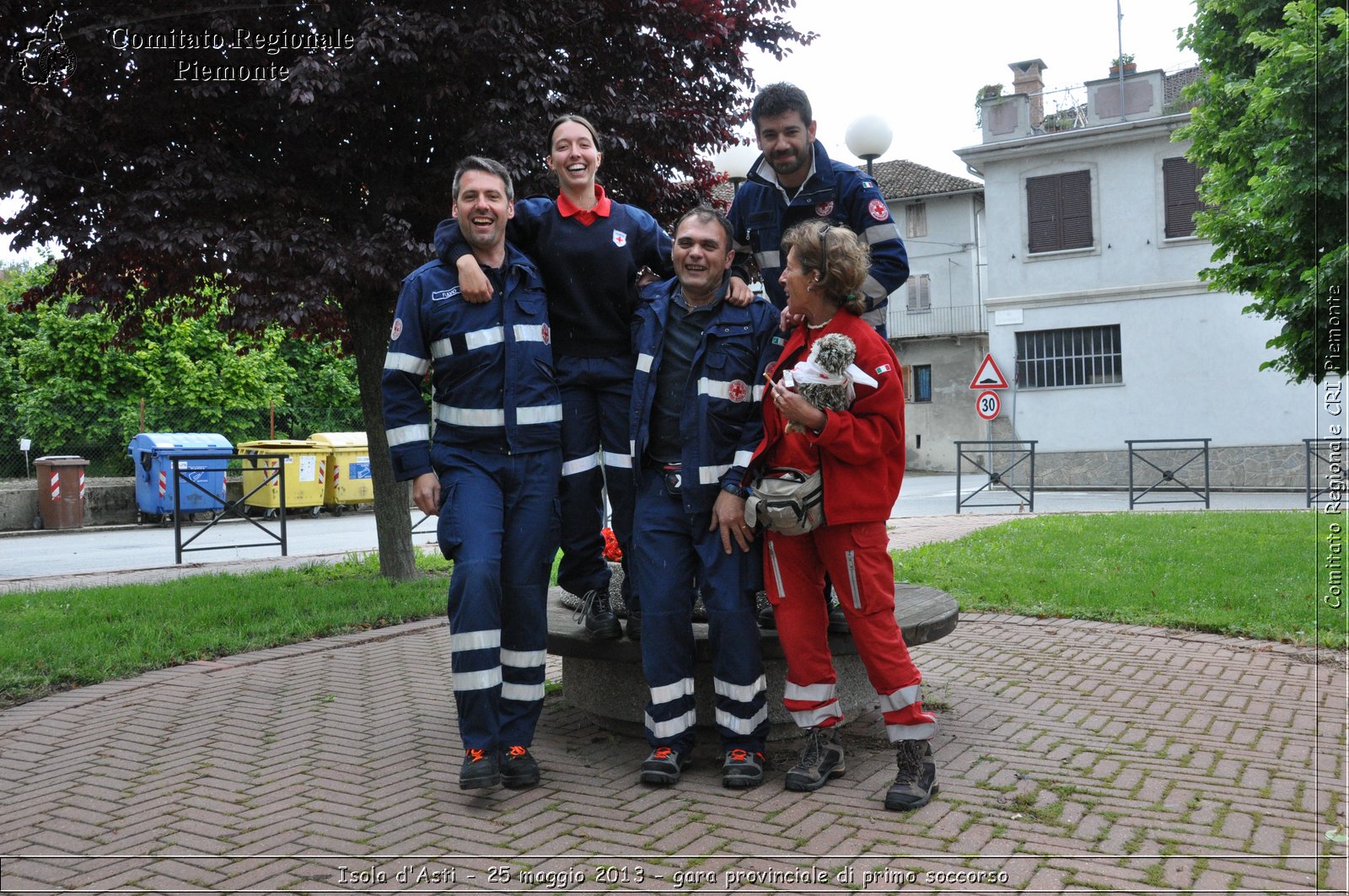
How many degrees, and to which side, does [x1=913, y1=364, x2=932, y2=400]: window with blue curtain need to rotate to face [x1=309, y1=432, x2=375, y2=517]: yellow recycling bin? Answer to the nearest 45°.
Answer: approximately 45° to its right

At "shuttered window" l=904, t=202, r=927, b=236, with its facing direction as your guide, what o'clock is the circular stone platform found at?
The circular stone platform is roughly at 12 o'clock from the shuttered window.

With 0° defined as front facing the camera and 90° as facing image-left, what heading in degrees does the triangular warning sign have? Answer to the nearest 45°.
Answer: approximately 0°

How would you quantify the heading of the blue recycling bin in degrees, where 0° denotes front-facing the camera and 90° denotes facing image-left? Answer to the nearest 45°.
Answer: approximately 315°

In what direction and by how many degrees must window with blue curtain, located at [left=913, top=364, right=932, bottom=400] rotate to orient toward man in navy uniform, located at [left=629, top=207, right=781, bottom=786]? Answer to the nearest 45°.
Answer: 0° — it already faces them

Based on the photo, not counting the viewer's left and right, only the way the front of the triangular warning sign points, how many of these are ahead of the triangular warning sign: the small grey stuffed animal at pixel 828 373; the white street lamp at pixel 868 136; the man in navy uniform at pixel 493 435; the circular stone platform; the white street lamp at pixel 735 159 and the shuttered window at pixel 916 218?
5

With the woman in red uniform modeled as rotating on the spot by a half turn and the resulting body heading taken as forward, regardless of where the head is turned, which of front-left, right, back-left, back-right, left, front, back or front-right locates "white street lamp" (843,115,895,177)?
front-left
